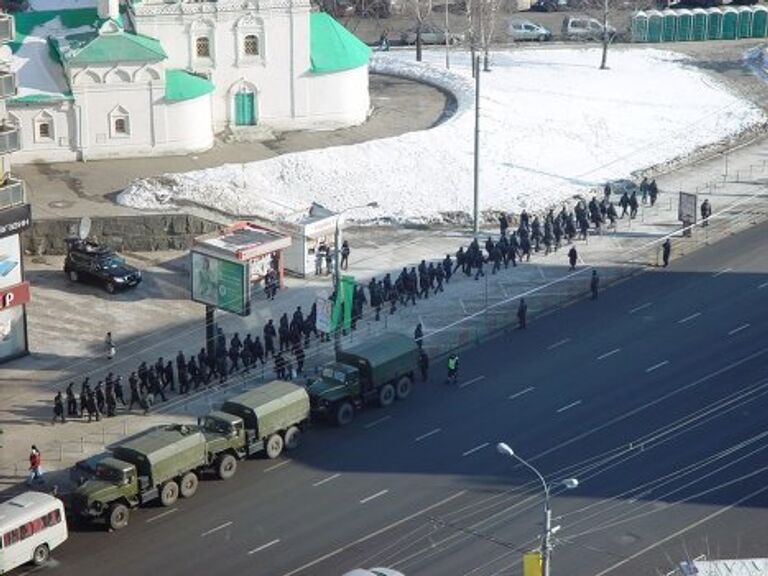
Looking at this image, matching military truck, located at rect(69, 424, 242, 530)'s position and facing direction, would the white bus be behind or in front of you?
in front

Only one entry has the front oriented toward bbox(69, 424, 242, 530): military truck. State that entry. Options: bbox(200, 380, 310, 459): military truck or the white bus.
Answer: bbox(200, 380, 310, 459): military truck

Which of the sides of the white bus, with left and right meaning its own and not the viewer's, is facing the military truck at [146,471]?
back

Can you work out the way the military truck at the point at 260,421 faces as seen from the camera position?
facing the viewer and to the left of the viewer

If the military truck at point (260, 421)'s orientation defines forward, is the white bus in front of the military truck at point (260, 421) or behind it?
in front

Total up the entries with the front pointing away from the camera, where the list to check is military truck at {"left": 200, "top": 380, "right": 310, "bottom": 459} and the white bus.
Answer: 0

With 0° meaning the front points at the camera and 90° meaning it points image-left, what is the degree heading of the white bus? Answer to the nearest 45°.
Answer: approximately 45°

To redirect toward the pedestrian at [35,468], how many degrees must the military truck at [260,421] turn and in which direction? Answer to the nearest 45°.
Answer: approximately 45° to its right

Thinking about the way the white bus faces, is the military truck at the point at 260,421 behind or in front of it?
behind

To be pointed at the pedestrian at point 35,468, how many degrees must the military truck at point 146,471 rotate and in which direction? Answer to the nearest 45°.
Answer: approximately 90° to its right

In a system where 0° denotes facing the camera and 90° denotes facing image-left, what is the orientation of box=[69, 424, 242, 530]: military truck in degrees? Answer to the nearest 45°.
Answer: approximately 45°

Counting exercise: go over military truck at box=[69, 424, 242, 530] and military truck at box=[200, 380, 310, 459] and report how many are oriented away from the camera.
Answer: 0
